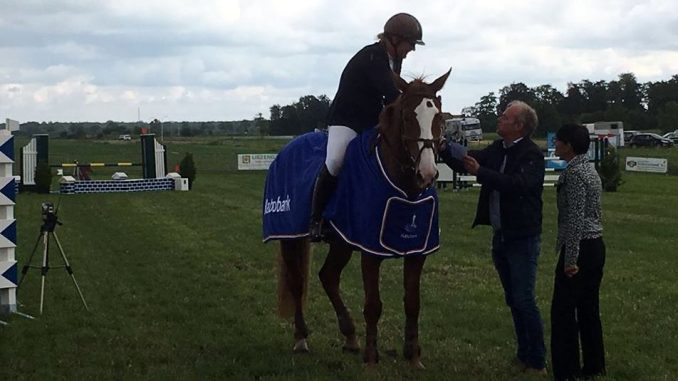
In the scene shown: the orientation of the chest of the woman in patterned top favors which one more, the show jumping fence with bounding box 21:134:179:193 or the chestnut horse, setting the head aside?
the chestnut horse

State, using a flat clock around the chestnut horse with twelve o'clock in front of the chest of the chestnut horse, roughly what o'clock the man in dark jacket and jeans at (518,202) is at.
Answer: The man in dark jacket and jeans is roughly at 10 o'clock from the chestnut horse.

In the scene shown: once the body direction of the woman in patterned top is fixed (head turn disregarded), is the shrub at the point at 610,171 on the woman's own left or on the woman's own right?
on the woman's own right

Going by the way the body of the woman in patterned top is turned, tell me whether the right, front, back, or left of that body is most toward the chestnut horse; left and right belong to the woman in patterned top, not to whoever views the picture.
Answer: front

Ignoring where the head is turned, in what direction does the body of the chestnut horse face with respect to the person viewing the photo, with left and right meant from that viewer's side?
facing the viewer and to the right of the viewer

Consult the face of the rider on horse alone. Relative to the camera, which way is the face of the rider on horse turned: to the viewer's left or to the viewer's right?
to the viewer's right

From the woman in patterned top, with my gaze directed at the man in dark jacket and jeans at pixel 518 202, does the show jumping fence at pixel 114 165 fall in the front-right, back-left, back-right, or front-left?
front-right

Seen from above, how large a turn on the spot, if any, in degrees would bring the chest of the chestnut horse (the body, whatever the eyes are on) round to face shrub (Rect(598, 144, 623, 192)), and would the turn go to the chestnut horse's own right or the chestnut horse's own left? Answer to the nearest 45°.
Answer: approximately 135° to the chestnut horse's own left

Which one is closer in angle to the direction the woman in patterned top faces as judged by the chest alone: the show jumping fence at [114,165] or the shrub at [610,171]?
the show jumping fence

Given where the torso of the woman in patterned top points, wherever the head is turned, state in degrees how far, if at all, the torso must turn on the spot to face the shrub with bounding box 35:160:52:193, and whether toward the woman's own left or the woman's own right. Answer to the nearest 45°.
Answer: approximately 45° to the woman's own right

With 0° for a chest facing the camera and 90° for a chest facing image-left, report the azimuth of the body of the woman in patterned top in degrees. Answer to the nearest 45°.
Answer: approximately 90°

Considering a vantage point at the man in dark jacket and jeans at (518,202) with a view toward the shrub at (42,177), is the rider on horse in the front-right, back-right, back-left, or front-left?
front-left

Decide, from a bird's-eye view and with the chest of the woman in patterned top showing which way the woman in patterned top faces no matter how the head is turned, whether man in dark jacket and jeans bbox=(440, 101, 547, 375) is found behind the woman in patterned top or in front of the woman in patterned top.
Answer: in front
